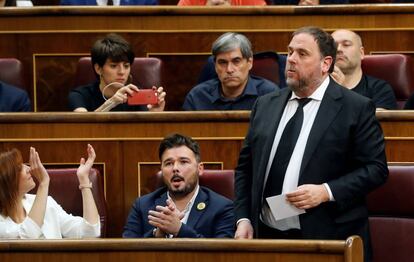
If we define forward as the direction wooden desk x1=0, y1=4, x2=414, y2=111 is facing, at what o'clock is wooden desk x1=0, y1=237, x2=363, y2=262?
wooden desk x1=0, y1=237, x2=363, y2=262 is roughly at 12 o'clock from wooden desk x1=0, y1=4, x2=414, y2=111.

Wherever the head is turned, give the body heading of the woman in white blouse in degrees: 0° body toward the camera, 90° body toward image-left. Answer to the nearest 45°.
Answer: approximately 315°

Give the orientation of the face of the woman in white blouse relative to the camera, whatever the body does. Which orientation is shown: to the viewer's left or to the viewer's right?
to the viewer's right

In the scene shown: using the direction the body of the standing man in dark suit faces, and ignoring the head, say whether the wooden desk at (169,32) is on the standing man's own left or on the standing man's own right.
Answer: on the standing man's own right

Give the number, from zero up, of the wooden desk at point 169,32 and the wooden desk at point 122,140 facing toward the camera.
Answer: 2

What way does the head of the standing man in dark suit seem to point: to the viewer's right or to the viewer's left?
to the viewer's left

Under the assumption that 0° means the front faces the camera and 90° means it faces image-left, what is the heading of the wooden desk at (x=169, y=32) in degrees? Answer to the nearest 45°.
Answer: approximately 0°

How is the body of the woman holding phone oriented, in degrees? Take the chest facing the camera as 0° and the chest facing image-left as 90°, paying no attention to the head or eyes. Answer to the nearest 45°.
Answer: approximately 315°
